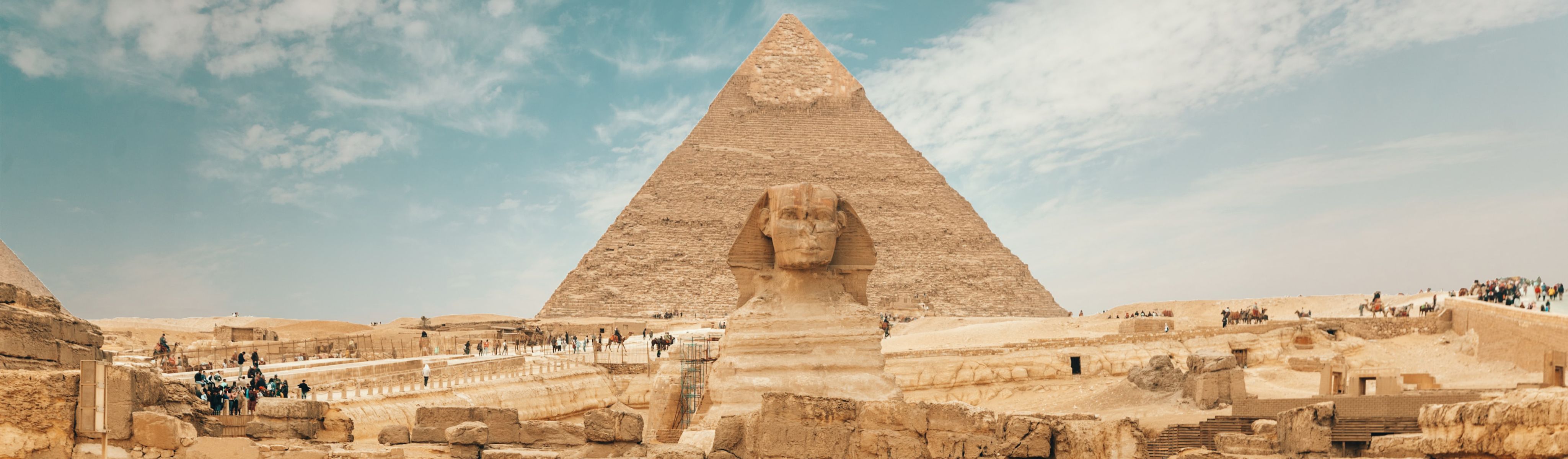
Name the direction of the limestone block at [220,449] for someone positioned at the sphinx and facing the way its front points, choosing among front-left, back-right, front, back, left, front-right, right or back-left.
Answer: front-right

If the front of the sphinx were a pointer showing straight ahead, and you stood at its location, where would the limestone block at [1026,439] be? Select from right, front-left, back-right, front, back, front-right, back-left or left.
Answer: front

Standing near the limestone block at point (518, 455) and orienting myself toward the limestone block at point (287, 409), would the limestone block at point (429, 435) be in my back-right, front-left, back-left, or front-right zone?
front-right

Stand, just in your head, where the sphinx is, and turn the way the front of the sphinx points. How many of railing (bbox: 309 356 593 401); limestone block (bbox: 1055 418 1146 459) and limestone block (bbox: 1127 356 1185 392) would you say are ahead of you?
1

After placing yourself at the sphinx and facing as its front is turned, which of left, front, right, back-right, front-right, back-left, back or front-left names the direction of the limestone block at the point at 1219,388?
back-left

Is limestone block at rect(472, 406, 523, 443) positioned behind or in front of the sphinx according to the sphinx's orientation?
in front

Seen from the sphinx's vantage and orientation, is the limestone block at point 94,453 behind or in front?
in front

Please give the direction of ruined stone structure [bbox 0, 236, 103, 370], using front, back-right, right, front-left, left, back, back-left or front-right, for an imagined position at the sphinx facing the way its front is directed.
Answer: front-right

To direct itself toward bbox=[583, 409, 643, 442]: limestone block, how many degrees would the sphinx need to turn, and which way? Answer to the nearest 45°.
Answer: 0° — it already faces it

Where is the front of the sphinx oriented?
toward the camera

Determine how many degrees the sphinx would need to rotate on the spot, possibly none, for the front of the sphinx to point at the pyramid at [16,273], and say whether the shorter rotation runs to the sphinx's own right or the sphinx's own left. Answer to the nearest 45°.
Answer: approximately 135° to the sphinx's own right

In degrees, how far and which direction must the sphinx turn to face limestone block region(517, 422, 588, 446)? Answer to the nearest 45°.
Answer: approximately 45° to its right

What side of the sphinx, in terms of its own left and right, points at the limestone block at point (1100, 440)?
front

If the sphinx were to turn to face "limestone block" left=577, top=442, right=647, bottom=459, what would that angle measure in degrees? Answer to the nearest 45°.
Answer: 0° — it already faces it
